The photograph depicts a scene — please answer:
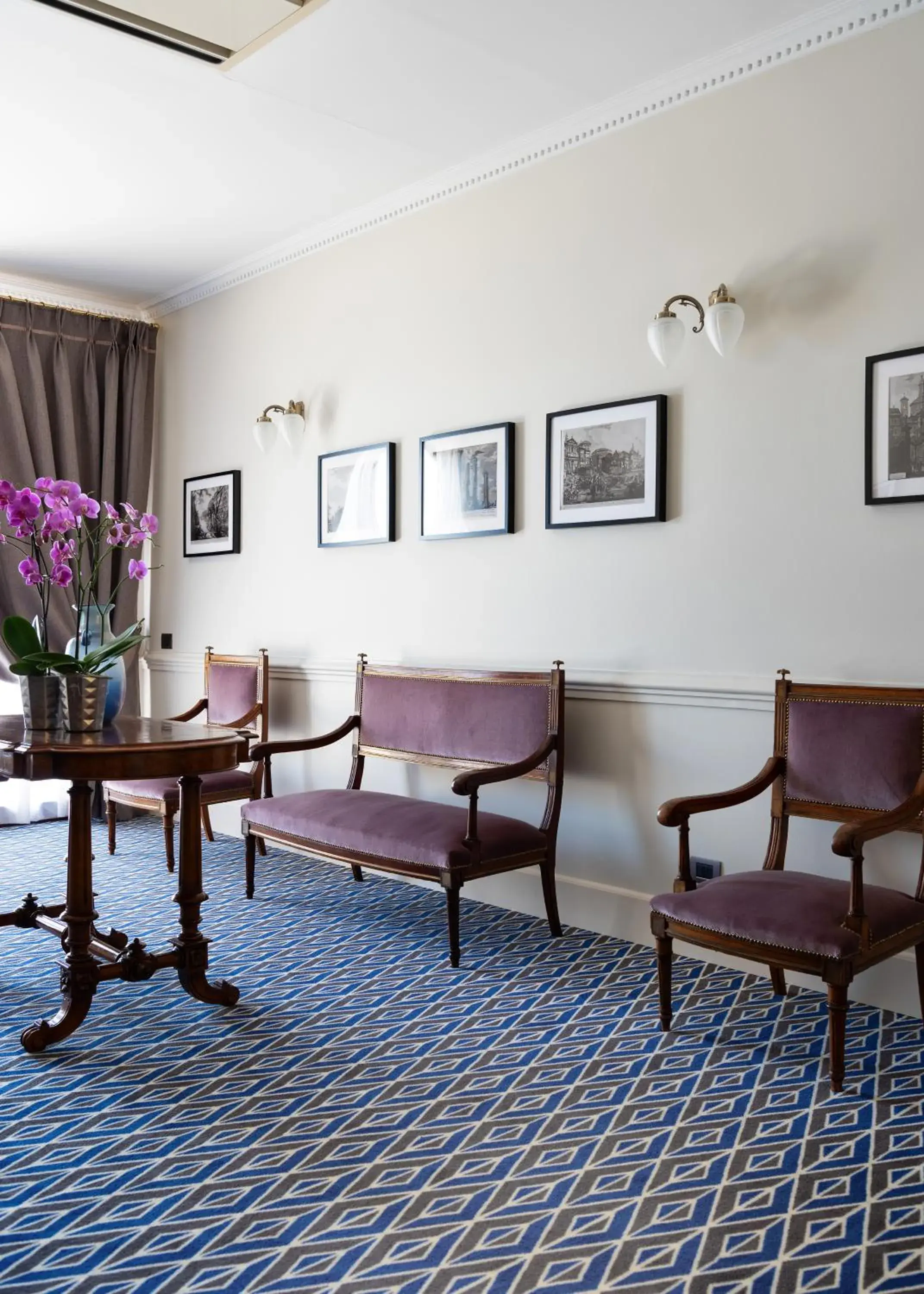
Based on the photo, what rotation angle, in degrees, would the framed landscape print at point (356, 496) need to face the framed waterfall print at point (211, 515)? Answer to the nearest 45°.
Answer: approximately 90° to its right

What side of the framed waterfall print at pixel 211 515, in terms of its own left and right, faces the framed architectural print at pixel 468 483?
left

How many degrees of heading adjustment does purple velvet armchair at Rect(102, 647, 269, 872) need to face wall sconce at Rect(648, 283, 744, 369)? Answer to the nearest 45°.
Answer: approximately 90° to its left

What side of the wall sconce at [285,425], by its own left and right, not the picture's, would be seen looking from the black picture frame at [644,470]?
left

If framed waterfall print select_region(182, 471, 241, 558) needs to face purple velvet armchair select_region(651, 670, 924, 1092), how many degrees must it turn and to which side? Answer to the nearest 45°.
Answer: approximately 90° to its left
